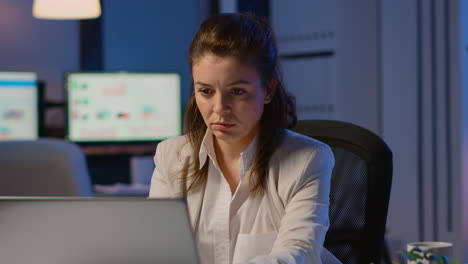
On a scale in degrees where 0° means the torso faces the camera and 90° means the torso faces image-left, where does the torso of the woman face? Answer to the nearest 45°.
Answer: approximately 45°

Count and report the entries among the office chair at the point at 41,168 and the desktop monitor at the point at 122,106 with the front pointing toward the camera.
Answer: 1

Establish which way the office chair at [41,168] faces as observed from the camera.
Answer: facing away from the viewer

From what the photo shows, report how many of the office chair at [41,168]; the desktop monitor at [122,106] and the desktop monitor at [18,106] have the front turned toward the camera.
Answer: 2

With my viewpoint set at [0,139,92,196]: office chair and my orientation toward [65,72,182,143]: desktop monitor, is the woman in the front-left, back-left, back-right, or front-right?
back-right

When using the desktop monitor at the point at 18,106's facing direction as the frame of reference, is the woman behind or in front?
in front

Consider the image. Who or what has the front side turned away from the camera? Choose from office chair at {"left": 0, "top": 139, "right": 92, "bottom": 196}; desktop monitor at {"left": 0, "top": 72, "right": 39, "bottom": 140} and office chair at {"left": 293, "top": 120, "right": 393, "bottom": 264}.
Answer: office chair at {"left": 0, "top": 139, "right": 92, "bottom": 196}

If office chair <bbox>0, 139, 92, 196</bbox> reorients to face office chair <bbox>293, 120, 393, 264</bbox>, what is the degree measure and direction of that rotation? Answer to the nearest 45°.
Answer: approximately 135° to its right

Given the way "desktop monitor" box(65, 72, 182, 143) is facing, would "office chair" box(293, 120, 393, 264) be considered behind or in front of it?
in front

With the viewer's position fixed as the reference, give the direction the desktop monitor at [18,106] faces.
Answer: facing the viewer

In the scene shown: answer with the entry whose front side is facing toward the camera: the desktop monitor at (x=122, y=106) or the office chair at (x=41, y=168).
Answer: the desktop monitor

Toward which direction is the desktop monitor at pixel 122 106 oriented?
toward the camera

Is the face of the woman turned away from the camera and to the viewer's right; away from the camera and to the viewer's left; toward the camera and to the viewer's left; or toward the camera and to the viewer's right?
toward the camera and to the viewer's left

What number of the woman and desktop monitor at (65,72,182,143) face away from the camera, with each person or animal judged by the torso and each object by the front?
0

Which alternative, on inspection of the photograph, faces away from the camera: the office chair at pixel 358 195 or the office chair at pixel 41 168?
the office chair at pixel 41 168
